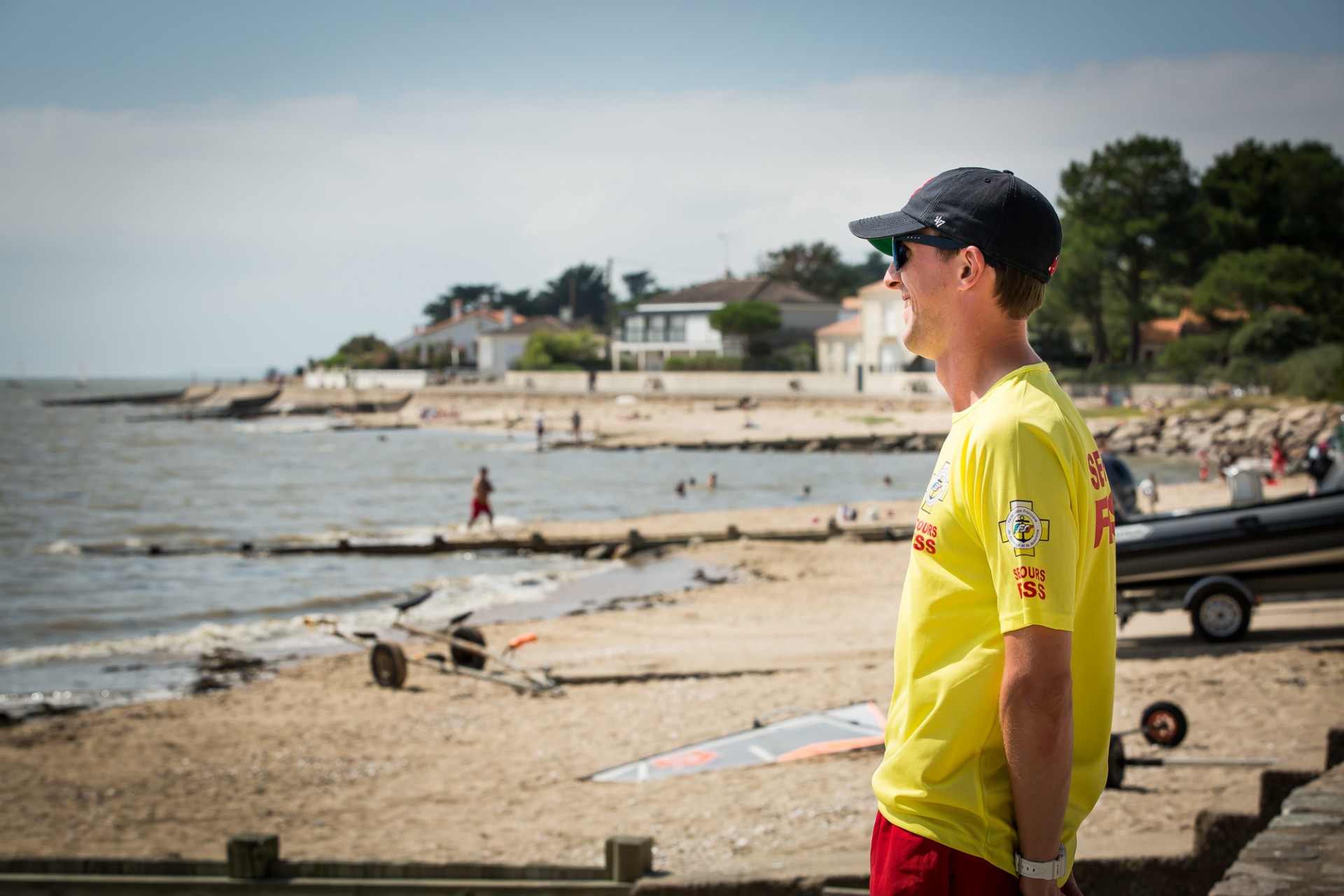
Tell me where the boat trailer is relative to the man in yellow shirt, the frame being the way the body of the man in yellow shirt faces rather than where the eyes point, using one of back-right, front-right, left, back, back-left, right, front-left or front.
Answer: right

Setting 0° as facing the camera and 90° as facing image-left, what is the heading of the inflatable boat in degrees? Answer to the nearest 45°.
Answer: approximately 270°

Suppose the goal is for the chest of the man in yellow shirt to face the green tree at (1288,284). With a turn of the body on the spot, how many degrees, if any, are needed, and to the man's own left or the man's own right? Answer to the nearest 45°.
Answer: approximately 90° to the man's own right

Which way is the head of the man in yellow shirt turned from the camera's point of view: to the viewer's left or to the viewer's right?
to the viewer's left

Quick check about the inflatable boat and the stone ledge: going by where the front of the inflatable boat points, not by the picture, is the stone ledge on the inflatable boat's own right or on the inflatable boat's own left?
on the inflatable boat's own right

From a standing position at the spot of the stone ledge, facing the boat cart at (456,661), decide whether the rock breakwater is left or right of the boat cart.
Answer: right

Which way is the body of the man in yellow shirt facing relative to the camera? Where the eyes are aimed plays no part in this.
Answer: to the viewer's left
